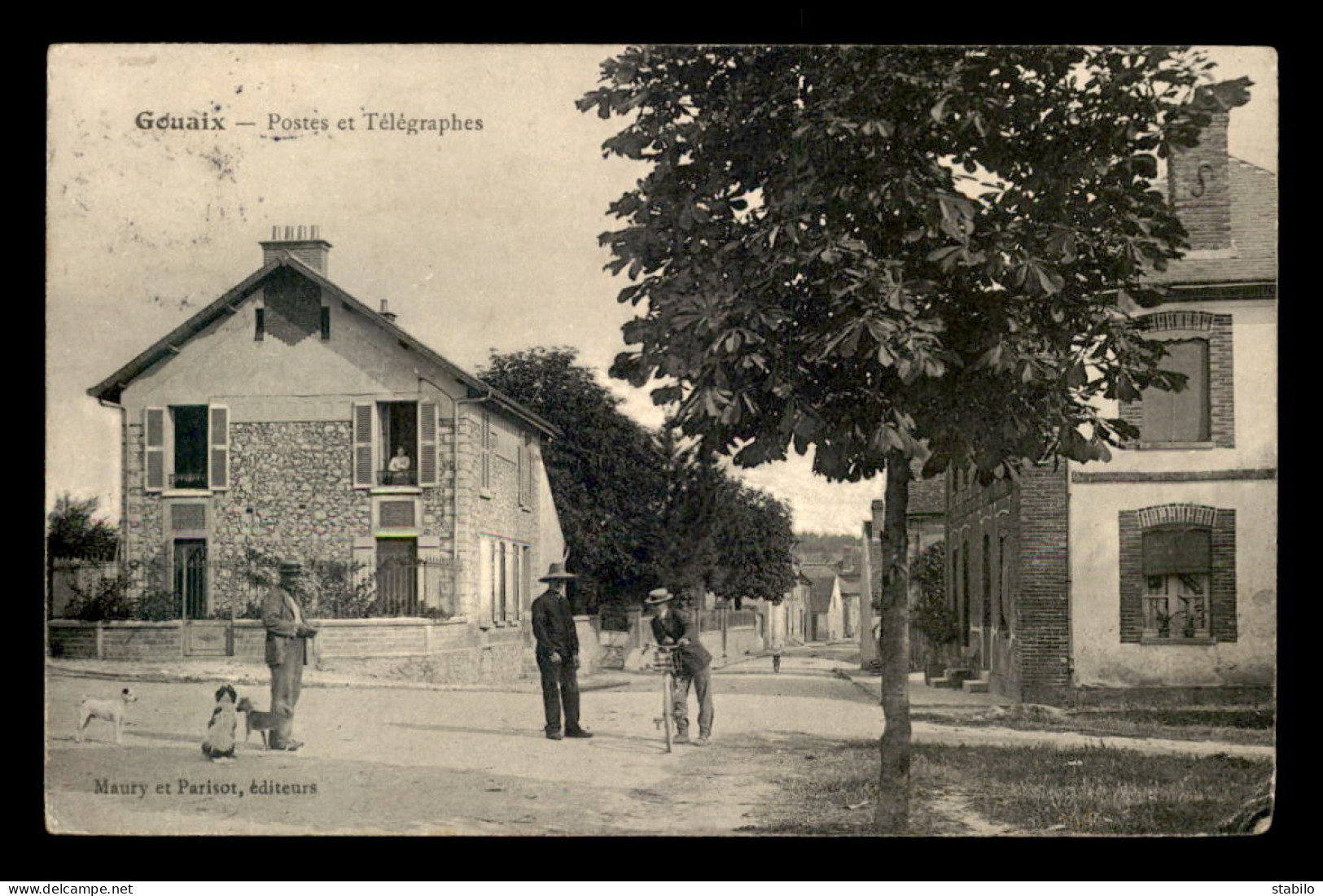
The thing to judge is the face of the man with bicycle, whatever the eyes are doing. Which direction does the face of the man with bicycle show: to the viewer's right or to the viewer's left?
to the viewer's left

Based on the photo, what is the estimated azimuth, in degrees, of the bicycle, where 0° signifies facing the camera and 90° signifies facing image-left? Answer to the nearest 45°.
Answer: approximately 0°

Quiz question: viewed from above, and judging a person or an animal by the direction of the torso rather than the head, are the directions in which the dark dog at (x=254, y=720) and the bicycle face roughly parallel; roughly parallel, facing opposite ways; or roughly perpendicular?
roughly perpendicular

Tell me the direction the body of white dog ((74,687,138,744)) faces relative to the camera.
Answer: to the viewer's right

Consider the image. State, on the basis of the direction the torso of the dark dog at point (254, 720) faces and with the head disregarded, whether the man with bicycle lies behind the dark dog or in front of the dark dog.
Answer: behind

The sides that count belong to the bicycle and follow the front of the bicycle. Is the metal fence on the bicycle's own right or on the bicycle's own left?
on the bicycle's own right

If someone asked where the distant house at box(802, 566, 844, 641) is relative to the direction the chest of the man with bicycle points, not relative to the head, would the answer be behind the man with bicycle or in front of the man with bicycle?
behind

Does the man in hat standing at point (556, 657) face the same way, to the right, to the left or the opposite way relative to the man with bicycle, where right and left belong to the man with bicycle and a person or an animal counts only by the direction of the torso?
to the left

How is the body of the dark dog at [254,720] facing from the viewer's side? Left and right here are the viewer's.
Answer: facing to the left of the viewer
